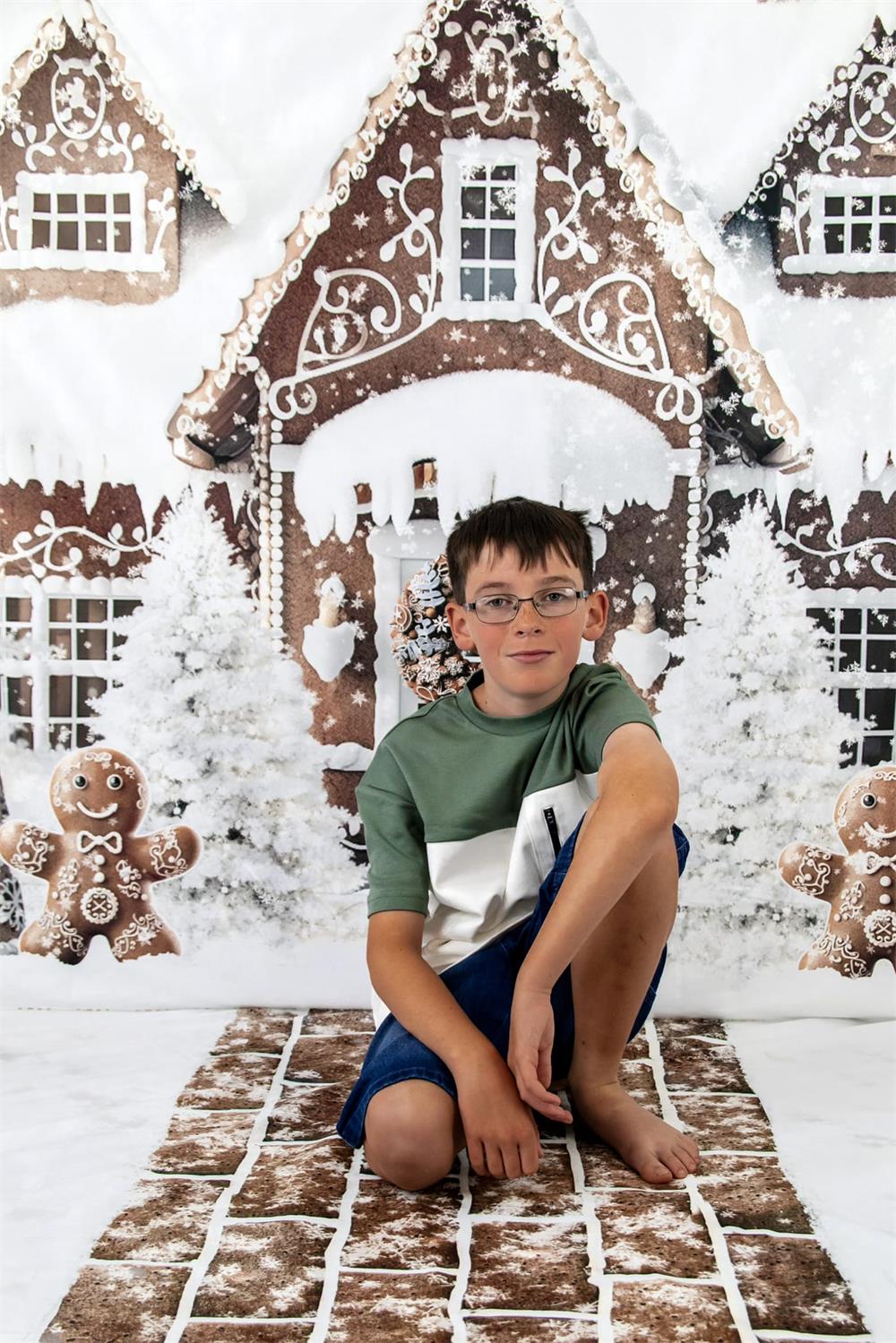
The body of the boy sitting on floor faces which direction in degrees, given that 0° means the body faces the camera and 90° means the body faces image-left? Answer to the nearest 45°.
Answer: approximately 0°
